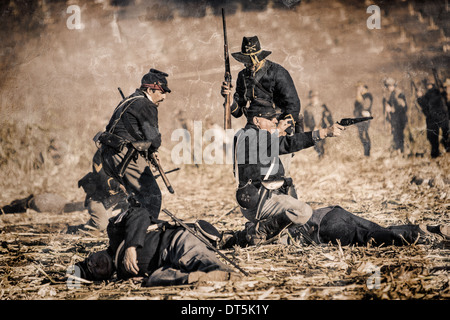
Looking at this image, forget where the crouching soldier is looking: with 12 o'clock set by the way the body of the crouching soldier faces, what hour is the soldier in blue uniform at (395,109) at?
The soldier in blue uniform is roughly at 10 o'clock from the crouching soldier.

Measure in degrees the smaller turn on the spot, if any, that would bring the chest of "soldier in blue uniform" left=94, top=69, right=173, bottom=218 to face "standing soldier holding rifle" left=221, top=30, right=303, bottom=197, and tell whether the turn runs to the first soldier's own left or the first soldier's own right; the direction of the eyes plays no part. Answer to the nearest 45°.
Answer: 0° — they already face them

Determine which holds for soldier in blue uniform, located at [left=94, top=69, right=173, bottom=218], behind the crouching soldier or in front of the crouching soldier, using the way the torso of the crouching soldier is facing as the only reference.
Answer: behind

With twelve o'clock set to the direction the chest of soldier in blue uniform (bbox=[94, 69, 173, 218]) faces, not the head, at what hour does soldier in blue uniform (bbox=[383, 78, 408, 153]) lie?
soldier in blue uniform (bbox=[383, 78, 408, 153]) is roughly at 11 o'clock from soldier in blue uniform (bbox=[94, 69, 173, 218]).

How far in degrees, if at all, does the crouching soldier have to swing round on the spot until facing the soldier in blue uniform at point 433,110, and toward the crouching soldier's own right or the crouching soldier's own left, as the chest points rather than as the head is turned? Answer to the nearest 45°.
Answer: approximately 45° to the crouching soldier's own left

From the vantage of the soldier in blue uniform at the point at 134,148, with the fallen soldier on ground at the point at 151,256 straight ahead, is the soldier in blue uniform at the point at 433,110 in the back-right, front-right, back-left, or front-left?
back-left

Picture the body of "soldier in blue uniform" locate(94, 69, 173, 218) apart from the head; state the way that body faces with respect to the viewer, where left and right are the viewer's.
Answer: facing to the right of the viewer

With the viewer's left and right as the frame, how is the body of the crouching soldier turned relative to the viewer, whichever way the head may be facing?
facing to the right of the viewer

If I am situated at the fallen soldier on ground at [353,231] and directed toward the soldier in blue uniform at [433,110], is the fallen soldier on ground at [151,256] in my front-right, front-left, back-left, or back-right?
back-left

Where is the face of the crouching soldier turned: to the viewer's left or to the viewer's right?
to the viewer's right

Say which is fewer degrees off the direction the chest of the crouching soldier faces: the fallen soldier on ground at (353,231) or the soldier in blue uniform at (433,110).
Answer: the fallen soldier on ground
